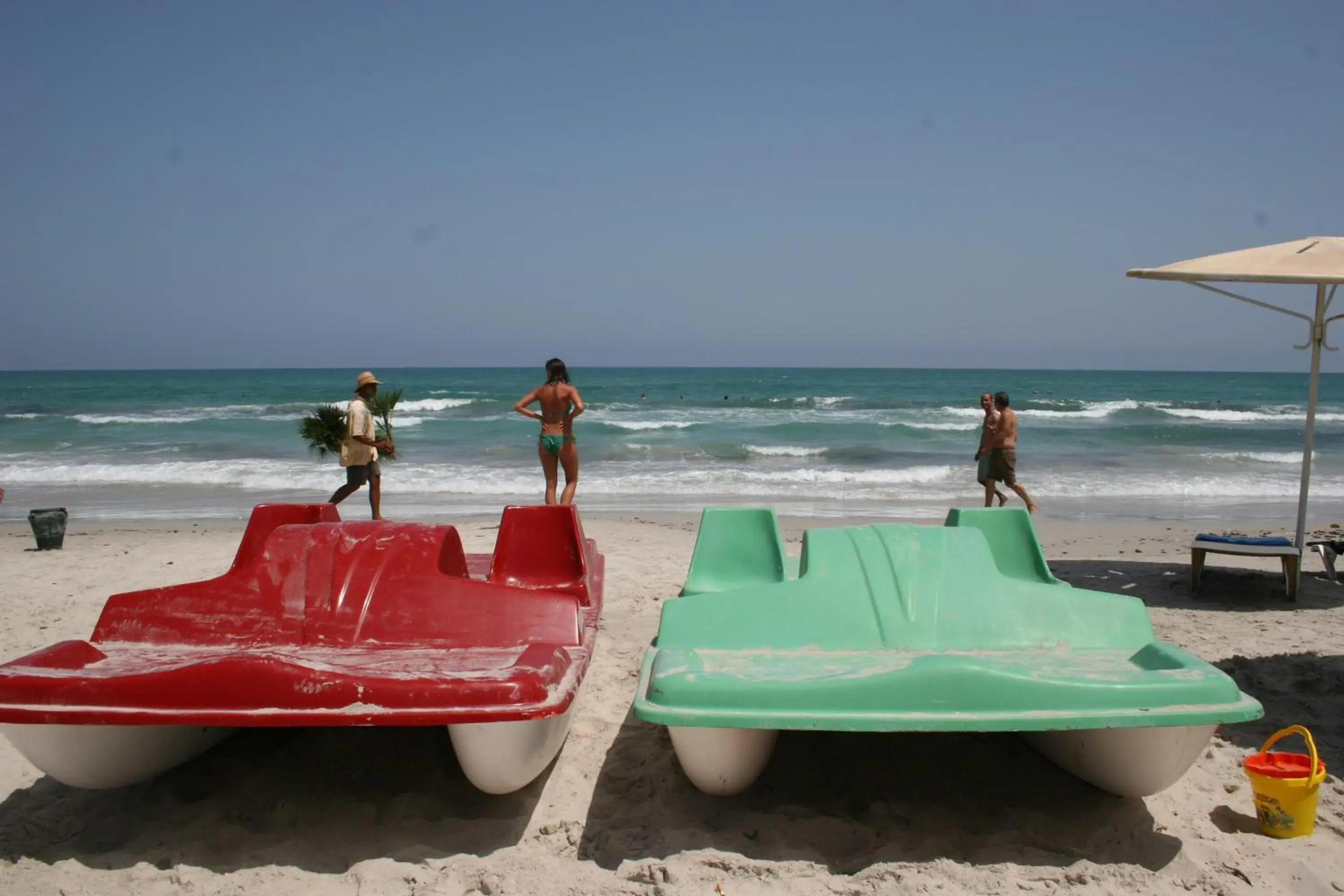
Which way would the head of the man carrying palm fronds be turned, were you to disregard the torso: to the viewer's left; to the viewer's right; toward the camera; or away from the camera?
to the viewer's right

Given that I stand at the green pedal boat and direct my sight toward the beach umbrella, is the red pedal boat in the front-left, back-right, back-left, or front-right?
back-left

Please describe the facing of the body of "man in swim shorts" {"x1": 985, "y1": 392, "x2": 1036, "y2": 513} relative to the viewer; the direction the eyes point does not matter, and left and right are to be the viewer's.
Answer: facing to the left of the viewer

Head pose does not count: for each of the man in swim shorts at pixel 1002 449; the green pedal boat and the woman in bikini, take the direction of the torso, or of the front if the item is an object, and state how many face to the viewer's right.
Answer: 0

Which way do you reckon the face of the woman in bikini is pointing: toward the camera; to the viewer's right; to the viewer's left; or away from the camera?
away from the camera

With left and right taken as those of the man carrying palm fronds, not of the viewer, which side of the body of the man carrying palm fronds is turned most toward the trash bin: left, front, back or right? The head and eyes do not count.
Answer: back

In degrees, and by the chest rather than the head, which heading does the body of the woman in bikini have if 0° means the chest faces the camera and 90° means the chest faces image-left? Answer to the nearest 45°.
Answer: approximately 180°

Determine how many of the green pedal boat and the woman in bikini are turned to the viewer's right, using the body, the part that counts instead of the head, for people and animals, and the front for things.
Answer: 0

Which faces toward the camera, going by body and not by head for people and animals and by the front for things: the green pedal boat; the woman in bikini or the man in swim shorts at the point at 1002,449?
the green pedal boat

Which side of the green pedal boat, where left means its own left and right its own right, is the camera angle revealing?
front

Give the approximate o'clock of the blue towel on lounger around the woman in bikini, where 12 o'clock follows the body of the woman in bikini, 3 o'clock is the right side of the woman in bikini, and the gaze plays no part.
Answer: The blue towel on lounger is roughly at 4 o'clock from the woman in bikini.

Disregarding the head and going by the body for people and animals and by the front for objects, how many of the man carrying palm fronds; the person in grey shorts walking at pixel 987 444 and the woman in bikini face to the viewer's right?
1

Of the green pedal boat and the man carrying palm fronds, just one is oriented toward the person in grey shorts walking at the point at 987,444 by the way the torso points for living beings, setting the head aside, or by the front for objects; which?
the man carrying palm fronds

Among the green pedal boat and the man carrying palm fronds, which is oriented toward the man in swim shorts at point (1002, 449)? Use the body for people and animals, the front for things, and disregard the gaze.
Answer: the man carrying palm fronds

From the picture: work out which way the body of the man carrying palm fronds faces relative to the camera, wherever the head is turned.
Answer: to the viewer's right

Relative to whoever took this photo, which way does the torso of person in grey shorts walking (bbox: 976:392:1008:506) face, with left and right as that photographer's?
facing to the left of the viewer
